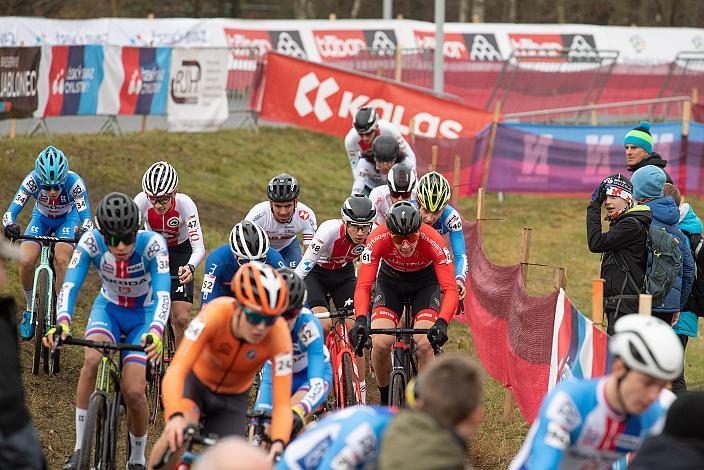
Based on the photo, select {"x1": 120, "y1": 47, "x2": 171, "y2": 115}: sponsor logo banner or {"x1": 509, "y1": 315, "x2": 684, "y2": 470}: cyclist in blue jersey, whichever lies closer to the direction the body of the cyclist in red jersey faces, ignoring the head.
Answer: the cyclist in blue jersey

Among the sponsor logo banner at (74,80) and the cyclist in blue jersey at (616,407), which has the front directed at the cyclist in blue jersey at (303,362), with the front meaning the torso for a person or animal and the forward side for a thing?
the sponsor logo banner

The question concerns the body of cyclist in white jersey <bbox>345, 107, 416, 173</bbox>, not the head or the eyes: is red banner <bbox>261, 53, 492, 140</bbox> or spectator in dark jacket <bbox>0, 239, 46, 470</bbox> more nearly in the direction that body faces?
the spectator in dark jacket

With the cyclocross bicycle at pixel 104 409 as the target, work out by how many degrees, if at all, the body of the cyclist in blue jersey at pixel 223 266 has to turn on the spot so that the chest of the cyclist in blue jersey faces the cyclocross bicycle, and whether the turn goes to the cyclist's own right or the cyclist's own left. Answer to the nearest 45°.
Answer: approximately 45° to the cyclist's own right

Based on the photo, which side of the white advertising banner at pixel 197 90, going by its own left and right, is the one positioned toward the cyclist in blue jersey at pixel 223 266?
front

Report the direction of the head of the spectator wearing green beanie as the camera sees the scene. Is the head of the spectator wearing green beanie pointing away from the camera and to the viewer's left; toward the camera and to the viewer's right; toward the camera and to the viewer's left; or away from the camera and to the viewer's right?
toward the camera and to the viewer's left

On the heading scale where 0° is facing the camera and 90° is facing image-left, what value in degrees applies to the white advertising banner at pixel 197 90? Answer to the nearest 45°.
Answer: approximately 0°

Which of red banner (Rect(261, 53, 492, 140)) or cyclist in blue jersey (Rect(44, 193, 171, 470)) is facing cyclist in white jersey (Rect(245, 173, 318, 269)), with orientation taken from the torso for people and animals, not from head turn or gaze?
the red banner
